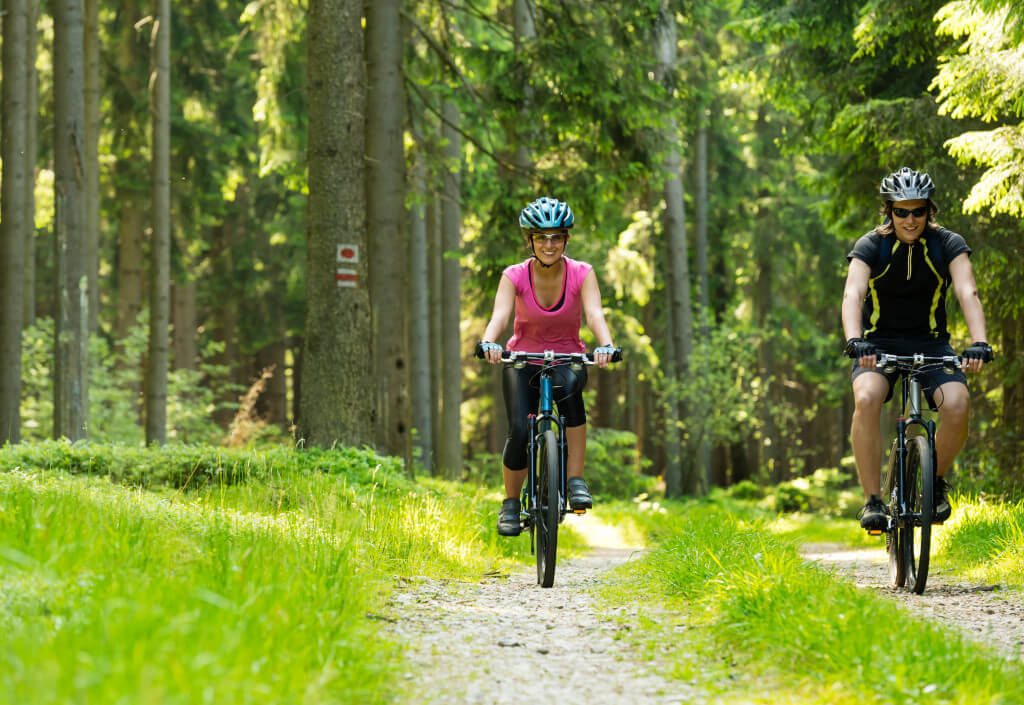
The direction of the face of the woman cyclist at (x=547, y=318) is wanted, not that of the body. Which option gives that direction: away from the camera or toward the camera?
toward the camera

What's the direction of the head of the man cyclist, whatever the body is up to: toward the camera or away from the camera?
toward the camera

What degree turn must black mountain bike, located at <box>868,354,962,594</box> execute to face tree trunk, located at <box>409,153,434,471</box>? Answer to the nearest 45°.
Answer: approximately 135° to its right

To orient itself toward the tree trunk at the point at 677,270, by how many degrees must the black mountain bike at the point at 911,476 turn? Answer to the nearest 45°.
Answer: approximately 180°

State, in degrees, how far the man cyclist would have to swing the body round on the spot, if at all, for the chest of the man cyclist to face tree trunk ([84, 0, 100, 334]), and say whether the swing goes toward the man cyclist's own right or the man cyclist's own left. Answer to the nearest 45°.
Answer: approximately 135° to the man cyclist's own right

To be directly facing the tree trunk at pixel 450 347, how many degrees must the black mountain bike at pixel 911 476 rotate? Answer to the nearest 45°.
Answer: approximately 135° to its right

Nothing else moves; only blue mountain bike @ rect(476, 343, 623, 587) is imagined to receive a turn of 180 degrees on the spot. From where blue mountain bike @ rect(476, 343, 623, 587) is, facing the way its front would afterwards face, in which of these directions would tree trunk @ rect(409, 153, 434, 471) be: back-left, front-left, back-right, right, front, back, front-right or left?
front

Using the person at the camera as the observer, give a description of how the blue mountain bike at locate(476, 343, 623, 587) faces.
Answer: facing the viewer

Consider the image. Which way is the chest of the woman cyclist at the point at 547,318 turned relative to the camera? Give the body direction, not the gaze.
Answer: toward the camera

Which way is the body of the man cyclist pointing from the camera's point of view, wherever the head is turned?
toward the camera

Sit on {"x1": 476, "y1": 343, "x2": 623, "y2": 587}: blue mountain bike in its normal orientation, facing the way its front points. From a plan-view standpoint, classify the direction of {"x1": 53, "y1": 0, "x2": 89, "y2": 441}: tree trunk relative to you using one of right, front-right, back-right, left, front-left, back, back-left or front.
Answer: back-right

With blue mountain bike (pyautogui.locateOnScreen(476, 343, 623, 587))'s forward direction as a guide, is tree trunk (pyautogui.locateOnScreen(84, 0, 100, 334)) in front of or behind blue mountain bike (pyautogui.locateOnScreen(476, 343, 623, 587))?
behind

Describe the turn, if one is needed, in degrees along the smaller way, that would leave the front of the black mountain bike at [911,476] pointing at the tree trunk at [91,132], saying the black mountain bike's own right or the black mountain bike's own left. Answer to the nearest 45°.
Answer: approximately 135° to the black mountain bike's own right

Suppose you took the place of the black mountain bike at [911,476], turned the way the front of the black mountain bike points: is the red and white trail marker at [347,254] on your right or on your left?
on your right

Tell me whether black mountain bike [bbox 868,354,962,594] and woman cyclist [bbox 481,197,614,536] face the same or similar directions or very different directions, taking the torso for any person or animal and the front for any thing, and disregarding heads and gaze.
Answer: same or similar directions

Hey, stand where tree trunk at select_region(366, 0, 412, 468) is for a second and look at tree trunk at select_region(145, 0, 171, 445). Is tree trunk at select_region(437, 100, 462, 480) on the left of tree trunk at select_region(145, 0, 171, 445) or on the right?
right
